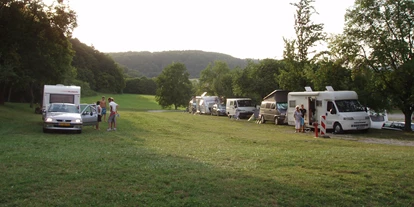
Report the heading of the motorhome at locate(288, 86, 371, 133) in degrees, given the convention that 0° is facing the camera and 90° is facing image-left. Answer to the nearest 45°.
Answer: approximately 315°

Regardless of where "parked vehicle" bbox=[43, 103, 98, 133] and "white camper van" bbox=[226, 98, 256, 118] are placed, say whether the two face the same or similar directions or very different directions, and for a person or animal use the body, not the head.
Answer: same or similar directions

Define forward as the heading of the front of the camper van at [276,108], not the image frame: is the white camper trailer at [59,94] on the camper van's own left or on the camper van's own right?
on the camper van's own right

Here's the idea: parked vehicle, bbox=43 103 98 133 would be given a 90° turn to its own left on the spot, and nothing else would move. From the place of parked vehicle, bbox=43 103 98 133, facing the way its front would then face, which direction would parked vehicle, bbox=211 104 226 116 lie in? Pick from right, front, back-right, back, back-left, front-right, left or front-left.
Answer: front-left

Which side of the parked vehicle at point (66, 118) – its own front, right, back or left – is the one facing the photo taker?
front

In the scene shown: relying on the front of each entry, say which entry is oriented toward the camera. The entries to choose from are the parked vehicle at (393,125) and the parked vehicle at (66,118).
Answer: the parked vehicle at (66,118)

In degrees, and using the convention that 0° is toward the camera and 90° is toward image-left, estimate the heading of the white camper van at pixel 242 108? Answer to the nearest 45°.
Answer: approximately 315°

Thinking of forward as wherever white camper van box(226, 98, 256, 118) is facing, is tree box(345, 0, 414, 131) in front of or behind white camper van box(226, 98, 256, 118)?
in front

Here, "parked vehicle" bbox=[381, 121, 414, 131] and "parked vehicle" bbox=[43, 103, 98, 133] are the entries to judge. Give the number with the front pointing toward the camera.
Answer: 1
